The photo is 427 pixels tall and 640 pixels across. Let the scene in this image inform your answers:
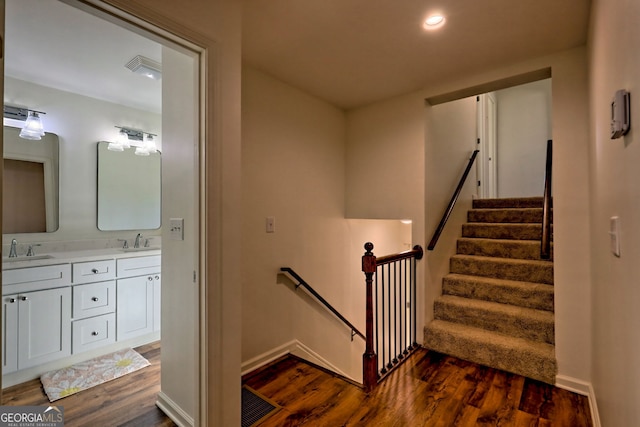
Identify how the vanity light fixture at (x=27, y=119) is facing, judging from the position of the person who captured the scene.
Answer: facing the viewer and to the right of the viewer

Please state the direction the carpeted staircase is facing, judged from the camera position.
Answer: facing the viewer and to the left of the viewer

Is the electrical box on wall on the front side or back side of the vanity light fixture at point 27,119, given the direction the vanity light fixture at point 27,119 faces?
on the front side

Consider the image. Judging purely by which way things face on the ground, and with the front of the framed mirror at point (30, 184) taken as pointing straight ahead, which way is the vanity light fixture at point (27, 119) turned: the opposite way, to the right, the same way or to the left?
the same way

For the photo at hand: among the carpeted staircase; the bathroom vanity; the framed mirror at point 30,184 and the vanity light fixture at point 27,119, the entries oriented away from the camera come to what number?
0

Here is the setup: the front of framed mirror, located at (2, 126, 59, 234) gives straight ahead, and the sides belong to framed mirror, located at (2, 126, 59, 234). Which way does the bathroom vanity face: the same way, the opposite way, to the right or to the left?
the same way

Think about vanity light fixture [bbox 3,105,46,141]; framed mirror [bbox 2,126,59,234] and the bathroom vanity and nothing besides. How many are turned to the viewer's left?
0

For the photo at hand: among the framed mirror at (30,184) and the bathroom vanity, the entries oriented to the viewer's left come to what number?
0
